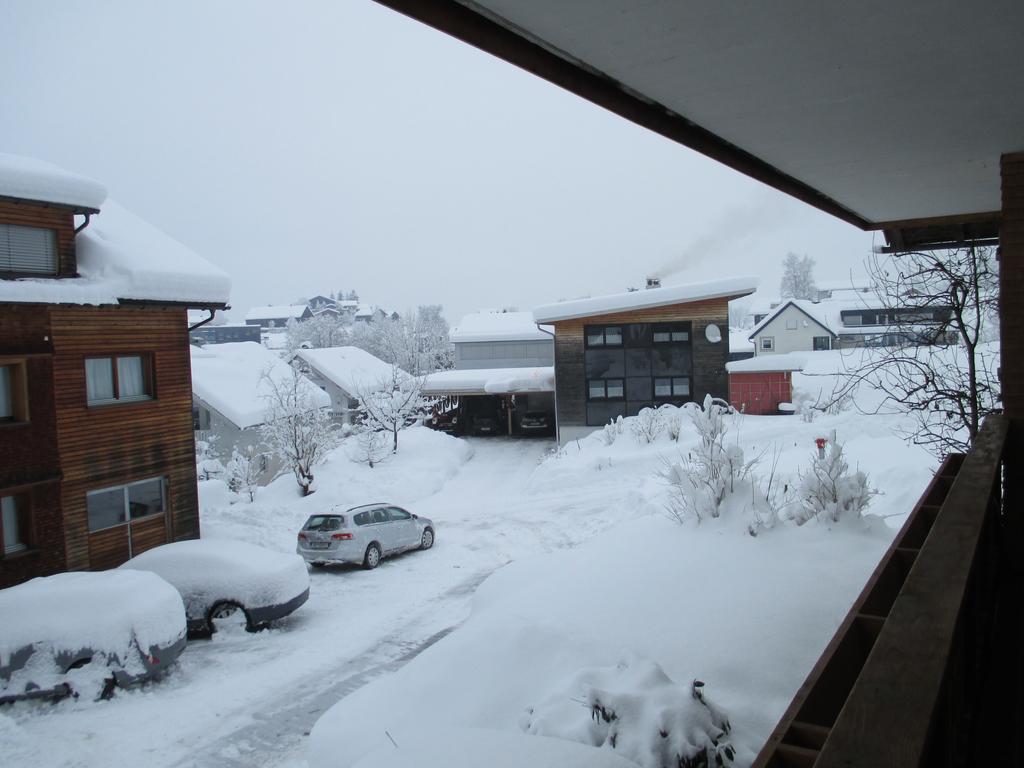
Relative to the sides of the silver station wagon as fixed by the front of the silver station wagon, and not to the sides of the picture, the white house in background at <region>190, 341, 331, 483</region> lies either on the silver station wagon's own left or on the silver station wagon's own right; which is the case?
on the silver station wagon's own left

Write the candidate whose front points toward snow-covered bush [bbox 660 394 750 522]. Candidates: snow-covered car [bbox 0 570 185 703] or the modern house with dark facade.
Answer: the modern house with dark facade

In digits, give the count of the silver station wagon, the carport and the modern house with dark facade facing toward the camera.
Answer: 2

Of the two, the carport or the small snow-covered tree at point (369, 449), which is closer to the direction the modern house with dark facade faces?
the small snow-covered tree

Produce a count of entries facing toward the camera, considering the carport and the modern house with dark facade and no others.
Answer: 2

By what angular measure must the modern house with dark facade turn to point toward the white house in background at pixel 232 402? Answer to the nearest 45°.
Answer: approximately 90° to its right

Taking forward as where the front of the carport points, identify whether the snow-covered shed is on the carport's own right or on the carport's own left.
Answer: on the carport's own left

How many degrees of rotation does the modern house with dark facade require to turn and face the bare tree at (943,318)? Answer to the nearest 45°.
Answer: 0° — it already faces it

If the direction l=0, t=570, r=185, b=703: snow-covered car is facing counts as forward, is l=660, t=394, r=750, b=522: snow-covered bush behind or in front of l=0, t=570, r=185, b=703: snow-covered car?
behind

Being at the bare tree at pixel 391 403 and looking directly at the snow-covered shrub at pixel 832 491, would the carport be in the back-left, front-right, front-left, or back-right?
back-left

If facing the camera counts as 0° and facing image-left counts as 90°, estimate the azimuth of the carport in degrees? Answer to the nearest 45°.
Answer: approximately 0°

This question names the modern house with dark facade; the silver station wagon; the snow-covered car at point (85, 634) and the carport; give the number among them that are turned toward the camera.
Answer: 2
